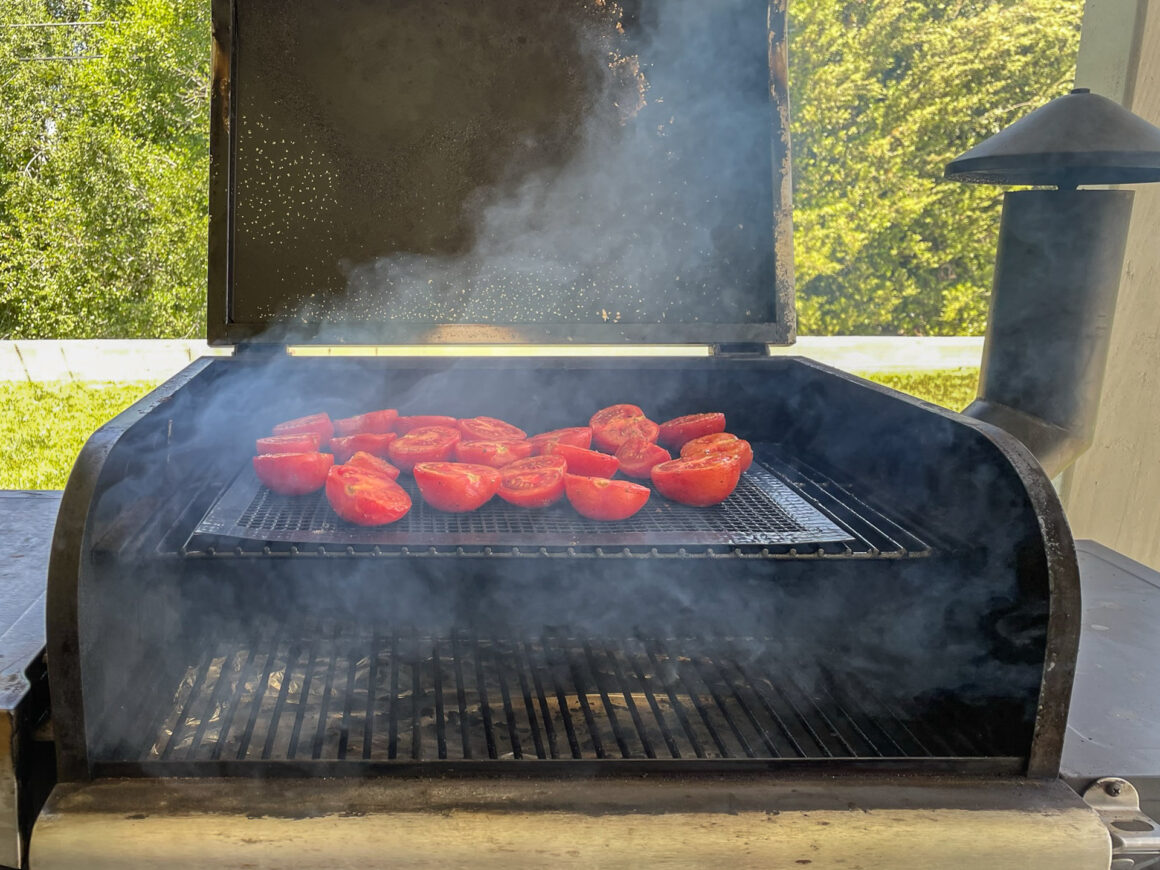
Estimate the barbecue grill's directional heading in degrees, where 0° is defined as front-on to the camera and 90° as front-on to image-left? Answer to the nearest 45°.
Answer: approximately 0°

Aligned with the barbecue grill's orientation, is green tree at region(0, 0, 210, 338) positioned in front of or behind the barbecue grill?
behind

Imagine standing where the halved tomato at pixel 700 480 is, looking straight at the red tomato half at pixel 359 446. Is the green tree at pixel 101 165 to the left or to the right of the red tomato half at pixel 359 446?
right

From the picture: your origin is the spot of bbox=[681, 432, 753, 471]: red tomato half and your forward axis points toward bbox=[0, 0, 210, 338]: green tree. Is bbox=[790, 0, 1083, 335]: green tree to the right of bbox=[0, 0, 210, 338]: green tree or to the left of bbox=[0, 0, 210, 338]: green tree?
right

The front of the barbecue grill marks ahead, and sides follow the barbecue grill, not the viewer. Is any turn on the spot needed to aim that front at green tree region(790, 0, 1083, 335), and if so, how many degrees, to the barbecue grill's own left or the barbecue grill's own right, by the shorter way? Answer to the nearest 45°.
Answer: approximately 180°
